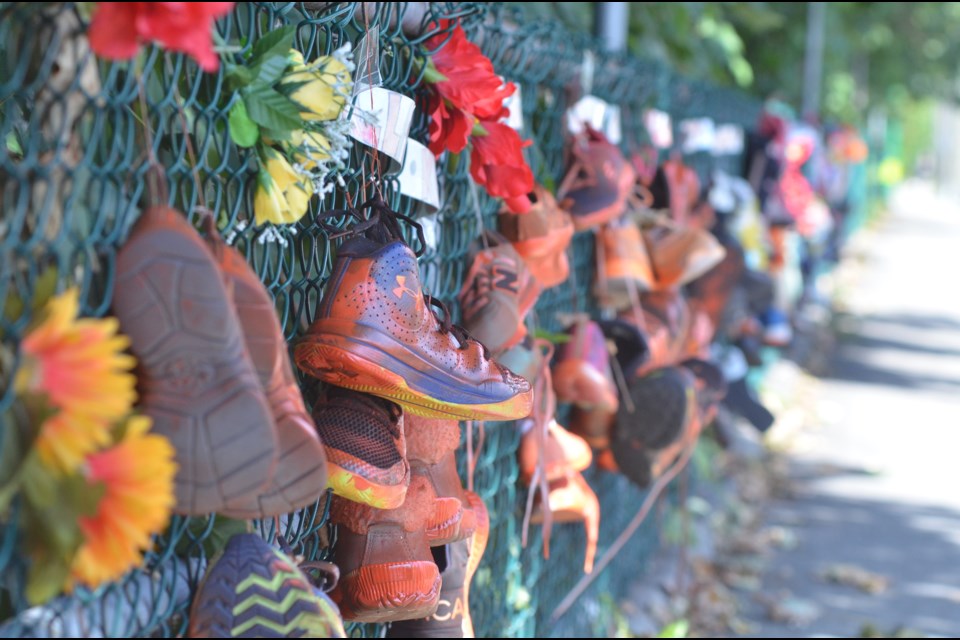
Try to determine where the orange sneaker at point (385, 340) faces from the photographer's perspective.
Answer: facing to the right of the viewer

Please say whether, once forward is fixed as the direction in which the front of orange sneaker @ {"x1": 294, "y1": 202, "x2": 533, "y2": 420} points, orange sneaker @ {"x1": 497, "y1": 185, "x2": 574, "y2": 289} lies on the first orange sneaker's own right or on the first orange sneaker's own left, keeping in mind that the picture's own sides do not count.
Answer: on the first orange sneaker's own left

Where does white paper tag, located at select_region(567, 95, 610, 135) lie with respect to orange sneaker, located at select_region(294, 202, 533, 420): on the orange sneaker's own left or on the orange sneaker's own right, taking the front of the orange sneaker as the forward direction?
on the orange sneaker's own left

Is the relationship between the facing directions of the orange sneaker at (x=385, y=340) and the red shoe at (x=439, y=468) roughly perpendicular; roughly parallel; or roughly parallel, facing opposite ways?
roughly perpendicular
